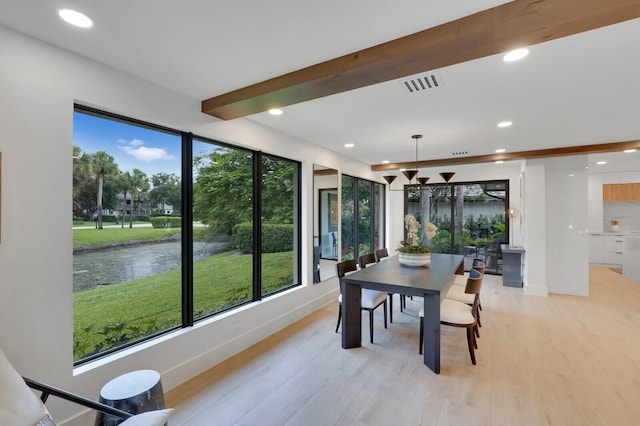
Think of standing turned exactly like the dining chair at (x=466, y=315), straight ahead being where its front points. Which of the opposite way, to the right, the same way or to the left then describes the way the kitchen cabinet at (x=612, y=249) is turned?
to the left

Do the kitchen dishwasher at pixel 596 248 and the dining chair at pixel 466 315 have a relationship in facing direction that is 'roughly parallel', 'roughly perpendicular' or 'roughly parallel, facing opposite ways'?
roughly perpendicular

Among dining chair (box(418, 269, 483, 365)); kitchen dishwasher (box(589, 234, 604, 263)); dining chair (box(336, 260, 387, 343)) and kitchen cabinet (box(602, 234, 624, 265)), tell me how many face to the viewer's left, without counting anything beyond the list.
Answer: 1

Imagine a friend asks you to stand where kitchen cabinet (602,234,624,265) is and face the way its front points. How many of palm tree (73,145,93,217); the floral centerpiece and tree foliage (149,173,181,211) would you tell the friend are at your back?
0

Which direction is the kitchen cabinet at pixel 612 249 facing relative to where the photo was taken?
toward the camera

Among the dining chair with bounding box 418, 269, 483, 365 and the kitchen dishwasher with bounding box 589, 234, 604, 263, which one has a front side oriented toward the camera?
the kitchen dishwasher

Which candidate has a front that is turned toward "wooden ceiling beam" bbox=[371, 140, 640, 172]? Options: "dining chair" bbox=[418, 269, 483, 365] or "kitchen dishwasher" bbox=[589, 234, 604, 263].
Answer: the kitchen dishwasher

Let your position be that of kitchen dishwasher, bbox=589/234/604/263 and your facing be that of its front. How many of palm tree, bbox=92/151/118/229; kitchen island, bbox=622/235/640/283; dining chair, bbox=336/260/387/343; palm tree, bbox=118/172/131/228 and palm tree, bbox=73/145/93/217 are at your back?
0

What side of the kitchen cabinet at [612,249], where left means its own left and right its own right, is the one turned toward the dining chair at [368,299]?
front

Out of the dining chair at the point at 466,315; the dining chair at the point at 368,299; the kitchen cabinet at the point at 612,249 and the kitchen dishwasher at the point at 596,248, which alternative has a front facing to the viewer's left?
the dining chair at the point at 466,315

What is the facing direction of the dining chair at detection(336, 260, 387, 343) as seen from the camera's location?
facing the viewer and to the right of the viewer

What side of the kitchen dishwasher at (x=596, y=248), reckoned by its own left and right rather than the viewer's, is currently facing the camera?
front

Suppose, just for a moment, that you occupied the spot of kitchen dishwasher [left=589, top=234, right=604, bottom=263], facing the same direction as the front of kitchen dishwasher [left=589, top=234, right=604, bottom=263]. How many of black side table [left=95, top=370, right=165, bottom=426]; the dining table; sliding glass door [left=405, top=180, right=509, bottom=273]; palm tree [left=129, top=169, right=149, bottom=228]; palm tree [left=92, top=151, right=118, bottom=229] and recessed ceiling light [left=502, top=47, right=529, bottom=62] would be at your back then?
0

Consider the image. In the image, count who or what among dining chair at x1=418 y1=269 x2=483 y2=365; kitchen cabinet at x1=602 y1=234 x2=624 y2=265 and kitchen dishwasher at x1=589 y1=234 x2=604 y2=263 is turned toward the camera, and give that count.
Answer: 2

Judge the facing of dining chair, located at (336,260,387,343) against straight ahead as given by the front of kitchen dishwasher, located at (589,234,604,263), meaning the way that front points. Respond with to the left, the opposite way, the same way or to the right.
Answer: to the left

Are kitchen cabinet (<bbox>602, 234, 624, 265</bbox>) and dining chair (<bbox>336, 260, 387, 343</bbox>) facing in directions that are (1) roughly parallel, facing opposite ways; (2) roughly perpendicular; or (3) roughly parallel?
roughly perpendicular

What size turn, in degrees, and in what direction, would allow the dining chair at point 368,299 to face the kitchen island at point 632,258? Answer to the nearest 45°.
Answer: approximately 90° to its left

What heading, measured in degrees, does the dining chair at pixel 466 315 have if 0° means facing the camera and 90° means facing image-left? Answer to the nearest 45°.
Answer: approximately 90°

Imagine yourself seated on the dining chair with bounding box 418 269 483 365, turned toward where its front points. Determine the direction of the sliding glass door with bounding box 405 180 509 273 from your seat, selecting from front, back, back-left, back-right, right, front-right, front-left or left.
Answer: right

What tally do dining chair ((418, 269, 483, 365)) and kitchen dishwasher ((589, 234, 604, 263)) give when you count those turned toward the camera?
1
